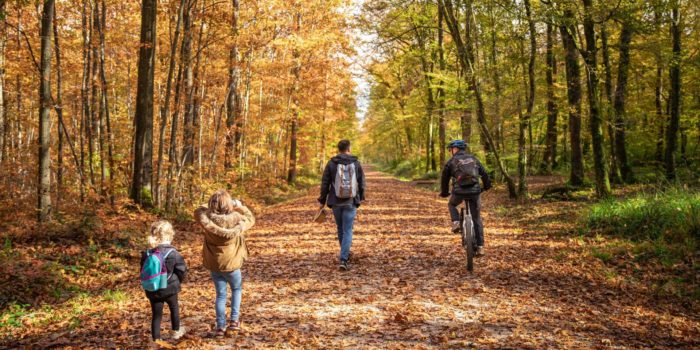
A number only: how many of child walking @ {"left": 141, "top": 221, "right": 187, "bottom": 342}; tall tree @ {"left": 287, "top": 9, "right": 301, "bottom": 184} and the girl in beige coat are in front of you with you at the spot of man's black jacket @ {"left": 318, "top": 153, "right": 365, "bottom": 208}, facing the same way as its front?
1

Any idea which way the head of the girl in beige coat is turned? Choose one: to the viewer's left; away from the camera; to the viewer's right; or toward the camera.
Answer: away from the camera

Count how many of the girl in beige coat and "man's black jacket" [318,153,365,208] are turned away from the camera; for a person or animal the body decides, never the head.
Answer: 2

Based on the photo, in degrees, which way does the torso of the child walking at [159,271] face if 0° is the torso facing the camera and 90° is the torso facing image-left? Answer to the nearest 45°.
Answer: approximately 225°

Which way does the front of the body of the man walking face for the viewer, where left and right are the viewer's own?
facing away from the viewer

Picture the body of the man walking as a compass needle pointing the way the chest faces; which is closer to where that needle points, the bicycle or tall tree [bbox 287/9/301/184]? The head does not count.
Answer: the tall tree

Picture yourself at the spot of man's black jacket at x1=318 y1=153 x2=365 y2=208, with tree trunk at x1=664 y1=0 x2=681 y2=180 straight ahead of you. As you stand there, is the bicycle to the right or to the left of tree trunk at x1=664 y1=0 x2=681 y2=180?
right

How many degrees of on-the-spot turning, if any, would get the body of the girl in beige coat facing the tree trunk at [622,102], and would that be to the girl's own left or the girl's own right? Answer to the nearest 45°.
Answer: approximately 45° to the girl's own right

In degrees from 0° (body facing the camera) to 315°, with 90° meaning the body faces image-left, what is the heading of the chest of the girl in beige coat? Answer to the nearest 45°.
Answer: approximately 180°

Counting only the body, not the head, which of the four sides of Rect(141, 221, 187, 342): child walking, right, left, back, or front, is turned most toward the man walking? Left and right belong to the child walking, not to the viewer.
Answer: front

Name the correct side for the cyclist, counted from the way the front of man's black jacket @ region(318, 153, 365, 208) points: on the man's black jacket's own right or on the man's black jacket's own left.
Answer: on the man's black jacket's own right

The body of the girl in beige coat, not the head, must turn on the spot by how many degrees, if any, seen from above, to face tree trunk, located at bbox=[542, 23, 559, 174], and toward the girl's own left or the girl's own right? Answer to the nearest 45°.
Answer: approximately 45° to the girl's own right

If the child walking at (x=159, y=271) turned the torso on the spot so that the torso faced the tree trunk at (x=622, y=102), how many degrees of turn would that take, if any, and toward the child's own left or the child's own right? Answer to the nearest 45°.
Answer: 0° — they already face it

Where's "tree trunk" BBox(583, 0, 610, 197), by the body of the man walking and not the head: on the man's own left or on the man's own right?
on the man's own right

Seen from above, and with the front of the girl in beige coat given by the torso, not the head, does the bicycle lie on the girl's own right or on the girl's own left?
on the girl's own right

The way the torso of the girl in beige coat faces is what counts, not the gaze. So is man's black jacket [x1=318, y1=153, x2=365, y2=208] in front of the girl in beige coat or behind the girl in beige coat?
in front
